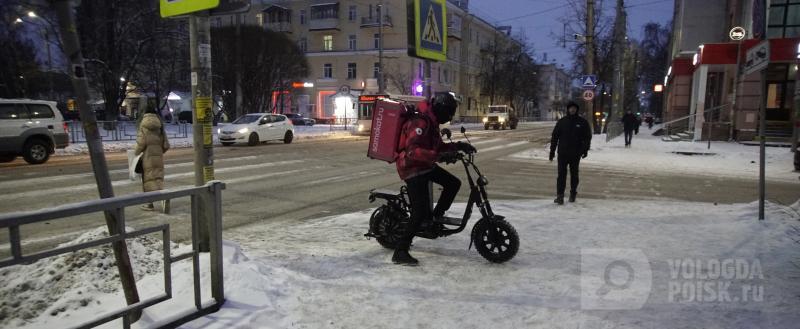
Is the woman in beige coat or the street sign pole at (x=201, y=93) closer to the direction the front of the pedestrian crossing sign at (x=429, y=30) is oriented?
the street sign pole

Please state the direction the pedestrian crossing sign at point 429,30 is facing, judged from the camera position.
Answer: facing the viewer and to the right of the viewer

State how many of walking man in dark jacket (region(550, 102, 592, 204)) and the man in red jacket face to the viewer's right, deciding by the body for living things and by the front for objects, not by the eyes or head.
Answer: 1

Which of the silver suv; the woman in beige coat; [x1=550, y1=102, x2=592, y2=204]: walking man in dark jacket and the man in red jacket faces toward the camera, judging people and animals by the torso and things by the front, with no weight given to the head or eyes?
the walking man in dark jacket

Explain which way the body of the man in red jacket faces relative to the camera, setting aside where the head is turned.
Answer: to the viewer's right

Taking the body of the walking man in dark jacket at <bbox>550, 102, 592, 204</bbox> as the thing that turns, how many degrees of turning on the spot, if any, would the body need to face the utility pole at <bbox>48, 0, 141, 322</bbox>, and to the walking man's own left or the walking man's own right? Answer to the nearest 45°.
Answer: approximately 45° to the walking man's own right

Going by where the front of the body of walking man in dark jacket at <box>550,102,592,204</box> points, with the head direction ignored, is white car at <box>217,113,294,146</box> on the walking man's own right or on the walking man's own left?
on the walking man's own right

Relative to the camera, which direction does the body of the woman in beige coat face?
away from the camera

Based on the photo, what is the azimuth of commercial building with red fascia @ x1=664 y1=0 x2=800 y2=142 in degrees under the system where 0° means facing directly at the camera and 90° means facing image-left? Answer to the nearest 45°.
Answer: approximately 45°

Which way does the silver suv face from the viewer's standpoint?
to the viewer's left

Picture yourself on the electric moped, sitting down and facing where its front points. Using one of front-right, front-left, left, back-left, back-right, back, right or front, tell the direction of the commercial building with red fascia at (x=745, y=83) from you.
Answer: left

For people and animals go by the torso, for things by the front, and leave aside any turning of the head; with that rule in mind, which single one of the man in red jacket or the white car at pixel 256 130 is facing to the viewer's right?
the man in red jacket

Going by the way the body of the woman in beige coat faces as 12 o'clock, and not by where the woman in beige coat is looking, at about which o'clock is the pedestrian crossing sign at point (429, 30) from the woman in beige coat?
The pedestrian crossing sign is roughly at 4 o'clock from the woman in beige coat.

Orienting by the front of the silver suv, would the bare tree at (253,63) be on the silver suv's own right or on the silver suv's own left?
on the silver suv's own right
